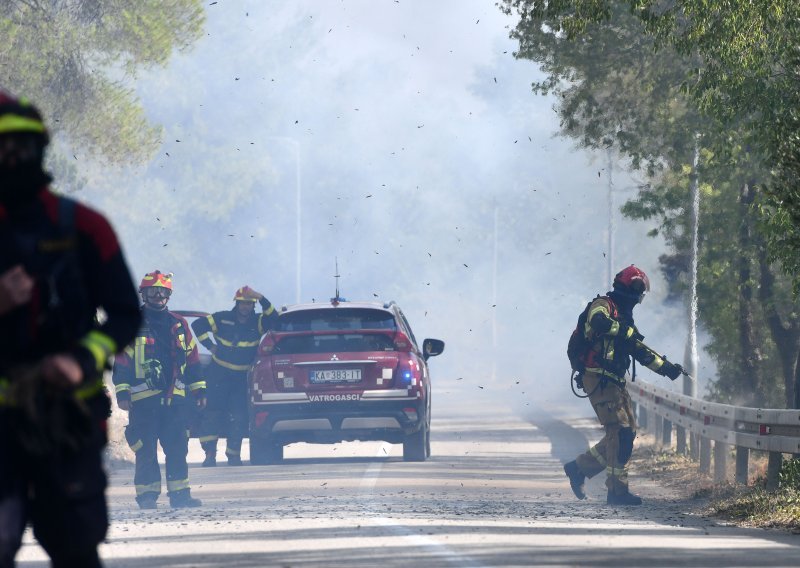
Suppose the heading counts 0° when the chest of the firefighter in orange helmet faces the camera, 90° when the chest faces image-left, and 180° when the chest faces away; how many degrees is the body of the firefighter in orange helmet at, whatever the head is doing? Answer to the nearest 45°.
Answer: approximately 0°

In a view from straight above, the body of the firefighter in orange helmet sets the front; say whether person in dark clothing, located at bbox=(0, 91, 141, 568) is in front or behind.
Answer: in front

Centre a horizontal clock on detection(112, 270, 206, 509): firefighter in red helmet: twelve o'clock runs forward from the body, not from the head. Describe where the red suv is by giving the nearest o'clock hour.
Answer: The red suv is roughly at 7 o'clock from the firefighter in red helmet.

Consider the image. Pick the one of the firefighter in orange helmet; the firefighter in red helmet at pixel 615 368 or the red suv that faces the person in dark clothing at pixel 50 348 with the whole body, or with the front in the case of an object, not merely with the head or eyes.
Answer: the firefighter in orange helmet

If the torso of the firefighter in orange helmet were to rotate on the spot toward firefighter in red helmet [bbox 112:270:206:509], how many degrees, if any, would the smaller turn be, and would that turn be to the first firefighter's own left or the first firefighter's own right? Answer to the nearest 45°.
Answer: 0° — they already face them

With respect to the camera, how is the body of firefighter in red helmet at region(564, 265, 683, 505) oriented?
to the viewer's right

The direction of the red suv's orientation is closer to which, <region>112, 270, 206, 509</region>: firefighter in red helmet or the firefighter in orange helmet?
the firefighter in orange helmet

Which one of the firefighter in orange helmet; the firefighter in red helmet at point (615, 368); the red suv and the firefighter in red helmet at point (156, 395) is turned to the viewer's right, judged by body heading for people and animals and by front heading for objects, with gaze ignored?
the firefighter in red helmet at point (615, 368)

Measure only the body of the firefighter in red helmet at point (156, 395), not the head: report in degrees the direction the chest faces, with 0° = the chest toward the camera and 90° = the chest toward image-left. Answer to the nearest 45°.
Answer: approximately 0°

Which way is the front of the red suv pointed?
away from the camera

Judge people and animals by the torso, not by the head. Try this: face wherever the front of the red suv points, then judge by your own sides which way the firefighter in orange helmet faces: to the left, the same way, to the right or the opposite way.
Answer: the opposite way

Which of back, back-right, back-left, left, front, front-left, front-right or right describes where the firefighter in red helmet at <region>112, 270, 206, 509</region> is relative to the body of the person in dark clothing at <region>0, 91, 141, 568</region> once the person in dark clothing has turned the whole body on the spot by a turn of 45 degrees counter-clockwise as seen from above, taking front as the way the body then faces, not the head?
back-left

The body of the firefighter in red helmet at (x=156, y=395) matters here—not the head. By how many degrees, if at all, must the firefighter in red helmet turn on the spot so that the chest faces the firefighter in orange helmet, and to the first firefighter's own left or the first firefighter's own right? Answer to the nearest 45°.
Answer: approximately 180°
